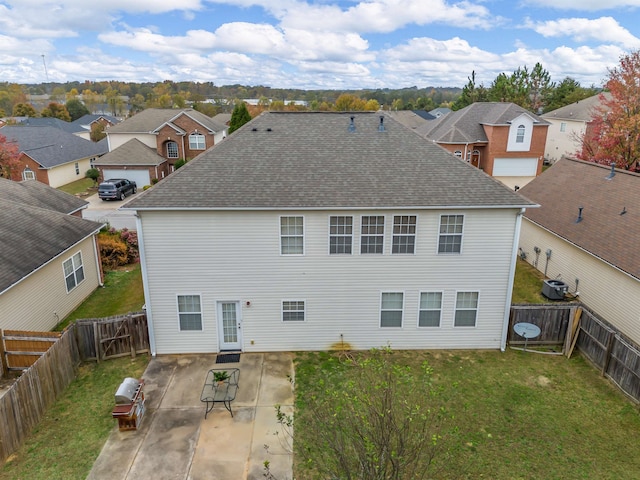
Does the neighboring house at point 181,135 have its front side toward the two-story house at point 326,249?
yes

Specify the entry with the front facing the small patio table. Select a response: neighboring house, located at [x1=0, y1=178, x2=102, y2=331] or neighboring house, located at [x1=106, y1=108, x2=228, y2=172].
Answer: neighboring house, located at [x1=106, y1=108, x2=228, y2=172]

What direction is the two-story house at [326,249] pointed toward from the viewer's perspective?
away from the camera

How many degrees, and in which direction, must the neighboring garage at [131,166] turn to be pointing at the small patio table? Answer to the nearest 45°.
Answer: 0° — it already faces it

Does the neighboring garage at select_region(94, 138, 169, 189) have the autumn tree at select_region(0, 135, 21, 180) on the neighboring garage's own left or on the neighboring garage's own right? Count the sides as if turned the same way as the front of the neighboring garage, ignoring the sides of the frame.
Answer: on the neighboring garage's own right

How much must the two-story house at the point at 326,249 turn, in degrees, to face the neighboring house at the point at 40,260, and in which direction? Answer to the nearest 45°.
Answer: approximately 90° to its left

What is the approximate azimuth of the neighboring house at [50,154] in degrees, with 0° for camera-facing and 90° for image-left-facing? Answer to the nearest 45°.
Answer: approximately 45°

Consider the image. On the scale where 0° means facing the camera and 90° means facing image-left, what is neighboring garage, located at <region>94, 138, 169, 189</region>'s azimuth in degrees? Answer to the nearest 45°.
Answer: approximately 0°

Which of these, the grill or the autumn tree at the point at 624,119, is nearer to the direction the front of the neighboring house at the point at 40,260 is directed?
the autumn tree

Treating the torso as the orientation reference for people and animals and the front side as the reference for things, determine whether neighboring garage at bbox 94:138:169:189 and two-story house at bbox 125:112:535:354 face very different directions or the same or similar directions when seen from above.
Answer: very different directions
